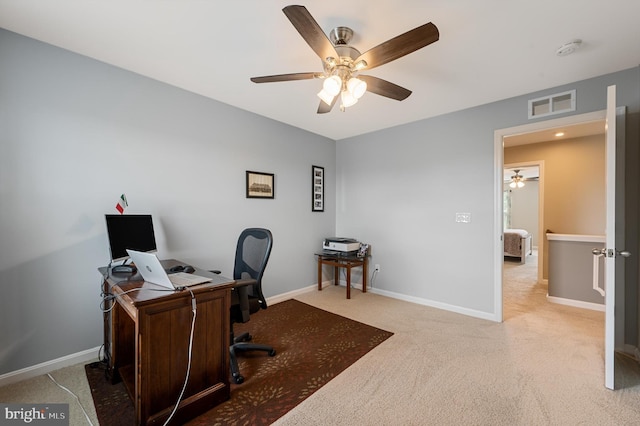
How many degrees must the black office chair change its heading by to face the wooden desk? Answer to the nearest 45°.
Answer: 0° — it already faces it

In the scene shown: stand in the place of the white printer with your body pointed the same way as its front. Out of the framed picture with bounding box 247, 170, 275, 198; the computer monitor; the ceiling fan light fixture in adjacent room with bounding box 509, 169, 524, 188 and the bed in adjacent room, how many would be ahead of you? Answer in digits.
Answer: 2

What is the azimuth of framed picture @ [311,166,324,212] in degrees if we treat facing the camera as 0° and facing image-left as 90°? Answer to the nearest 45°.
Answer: approximately 315°

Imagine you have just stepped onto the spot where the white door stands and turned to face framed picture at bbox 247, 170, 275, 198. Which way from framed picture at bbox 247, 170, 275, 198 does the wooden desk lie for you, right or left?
left

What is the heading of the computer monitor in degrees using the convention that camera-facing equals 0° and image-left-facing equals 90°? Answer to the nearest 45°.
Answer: approximately 315°

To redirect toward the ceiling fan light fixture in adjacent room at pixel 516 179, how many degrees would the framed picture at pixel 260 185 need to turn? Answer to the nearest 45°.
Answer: approximately 45° to its left

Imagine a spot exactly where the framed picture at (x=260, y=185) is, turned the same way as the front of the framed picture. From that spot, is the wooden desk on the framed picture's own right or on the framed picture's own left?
on the framed picture's own right

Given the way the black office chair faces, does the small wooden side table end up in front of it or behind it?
behind

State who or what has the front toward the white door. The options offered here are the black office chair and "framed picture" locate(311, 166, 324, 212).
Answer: the framed picture
